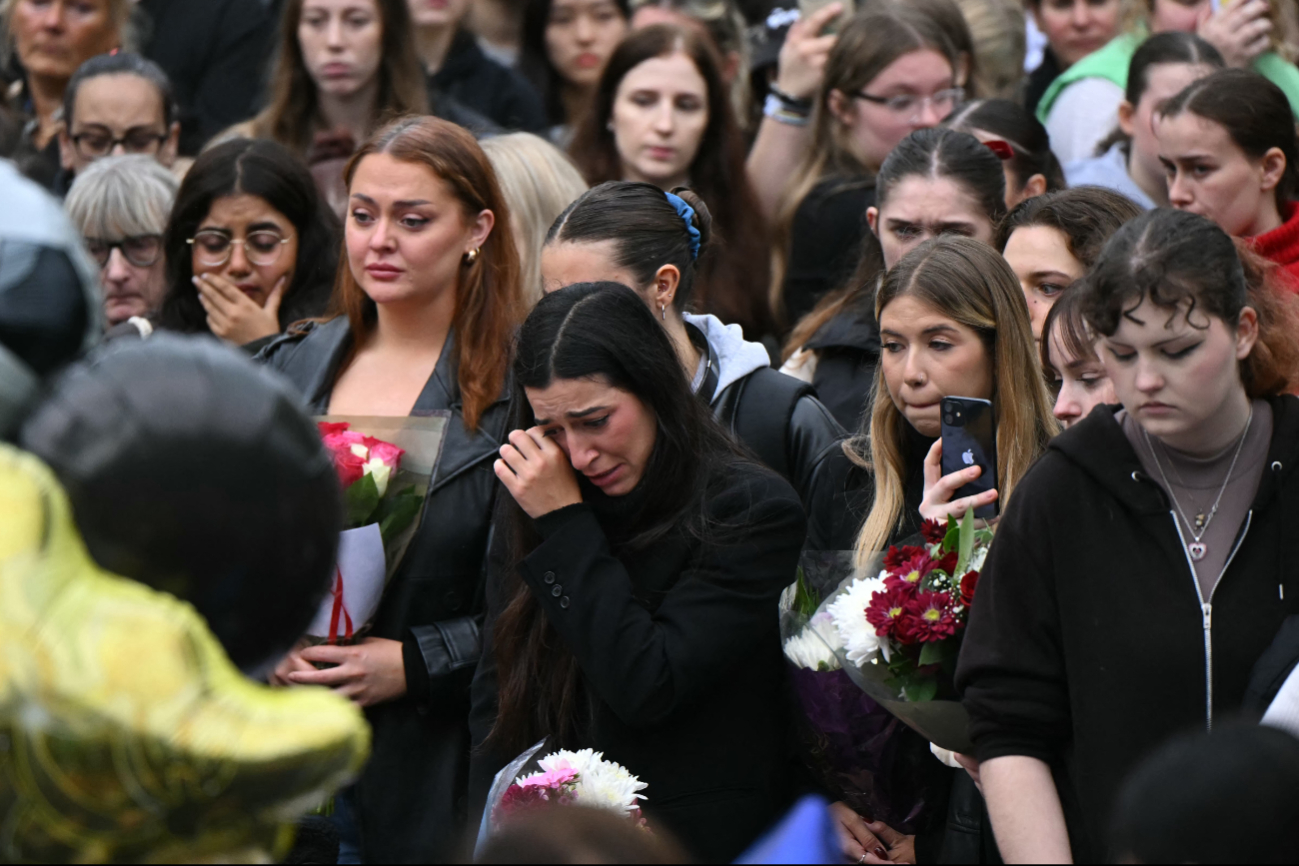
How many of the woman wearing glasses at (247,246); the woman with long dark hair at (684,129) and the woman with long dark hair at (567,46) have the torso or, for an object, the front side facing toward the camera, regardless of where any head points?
3

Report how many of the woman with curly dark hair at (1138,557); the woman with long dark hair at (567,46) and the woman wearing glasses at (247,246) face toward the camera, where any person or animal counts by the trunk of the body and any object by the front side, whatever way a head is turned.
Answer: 3

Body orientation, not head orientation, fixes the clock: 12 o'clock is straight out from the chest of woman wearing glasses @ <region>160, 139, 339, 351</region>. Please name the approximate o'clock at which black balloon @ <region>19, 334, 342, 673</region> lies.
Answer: The black balloon is roughly at 12 o'clock from the woman wearing glasses.

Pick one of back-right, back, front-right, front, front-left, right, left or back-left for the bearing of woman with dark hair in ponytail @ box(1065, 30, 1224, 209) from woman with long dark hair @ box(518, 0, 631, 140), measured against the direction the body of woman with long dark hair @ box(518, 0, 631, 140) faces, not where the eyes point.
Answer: front-left

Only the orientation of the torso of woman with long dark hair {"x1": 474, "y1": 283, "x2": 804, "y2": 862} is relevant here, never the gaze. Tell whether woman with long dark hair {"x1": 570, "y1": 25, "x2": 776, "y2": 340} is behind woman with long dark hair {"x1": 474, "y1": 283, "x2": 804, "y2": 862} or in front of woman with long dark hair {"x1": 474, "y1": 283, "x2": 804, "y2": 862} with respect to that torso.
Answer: behind

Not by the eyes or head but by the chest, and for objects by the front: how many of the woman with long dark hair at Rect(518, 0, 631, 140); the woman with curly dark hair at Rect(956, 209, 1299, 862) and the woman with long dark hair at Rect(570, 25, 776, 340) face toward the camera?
3

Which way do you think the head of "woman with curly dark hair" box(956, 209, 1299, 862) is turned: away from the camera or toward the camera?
toward the camera

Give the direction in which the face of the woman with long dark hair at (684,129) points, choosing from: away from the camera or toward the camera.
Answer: toward the camera

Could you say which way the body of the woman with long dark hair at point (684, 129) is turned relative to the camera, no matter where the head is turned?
toward the camera

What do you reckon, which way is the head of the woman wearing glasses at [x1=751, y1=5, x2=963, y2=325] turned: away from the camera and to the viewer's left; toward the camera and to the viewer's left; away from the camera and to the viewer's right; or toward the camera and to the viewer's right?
toward the camera and to the viewer's right

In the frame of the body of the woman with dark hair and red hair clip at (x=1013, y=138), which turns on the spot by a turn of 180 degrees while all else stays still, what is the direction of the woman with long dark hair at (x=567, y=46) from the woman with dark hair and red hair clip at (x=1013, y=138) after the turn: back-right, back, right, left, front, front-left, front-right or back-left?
left

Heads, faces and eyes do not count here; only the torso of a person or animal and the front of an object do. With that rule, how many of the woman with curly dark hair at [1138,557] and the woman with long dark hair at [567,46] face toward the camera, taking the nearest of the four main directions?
2

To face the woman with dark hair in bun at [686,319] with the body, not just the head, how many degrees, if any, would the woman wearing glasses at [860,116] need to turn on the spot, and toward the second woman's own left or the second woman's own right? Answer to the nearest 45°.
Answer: approximately 45° to the second woman's own right

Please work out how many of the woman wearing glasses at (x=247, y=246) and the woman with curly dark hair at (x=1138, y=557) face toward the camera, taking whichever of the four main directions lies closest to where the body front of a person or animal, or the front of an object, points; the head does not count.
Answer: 2

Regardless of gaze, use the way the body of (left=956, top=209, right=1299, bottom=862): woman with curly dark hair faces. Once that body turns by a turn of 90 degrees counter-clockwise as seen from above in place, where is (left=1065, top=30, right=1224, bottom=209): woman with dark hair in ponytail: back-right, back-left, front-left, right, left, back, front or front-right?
left

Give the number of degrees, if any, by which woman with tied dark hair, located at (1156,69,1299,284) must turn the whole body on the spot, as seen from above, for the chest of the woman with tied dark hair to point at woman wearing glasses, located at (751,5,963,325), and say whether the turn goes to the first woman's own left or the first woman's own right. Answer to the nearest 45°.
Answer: approximately 90° to the first woman's own right

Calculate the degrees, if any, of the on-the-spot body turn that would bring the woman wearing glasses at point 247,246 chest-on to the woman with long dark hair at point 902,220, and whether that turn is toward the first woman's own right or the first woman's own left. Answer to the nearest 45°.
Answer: approximately 45° to the first woman's own left

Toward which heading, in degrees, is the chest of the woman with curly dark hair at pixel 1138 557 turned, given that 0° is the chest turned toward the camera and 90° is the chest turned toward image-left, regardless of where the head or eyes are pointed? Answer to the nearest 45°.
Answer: approximately 0°

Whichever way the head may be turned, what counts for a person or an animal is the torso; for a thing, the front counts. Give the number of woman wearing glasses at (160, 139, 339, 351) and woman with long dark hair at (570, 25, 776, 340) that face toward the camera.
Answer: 2

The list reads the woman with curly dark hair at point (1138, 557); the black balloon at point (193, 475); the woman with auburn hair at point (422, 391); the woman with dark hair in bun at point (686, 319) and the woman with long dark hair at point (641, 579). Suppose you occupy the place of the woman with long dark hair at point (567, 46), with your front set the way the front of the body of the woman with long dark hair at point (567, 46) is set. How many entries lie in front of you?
5
